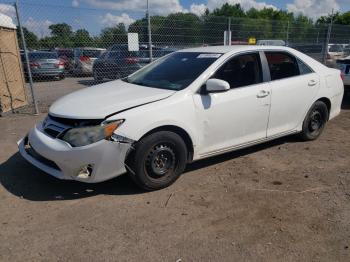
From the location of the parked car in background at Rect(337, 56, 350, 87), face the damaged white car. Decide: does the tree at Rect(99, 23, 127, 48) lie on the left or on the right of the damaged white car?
right

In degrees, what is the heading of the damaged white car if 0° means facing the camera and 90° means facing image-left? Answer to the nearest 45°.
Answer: approximately 45°

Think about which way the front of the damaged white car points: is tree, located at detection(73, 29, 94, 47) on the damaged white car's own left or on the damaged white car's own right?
on the damaged white car's own right

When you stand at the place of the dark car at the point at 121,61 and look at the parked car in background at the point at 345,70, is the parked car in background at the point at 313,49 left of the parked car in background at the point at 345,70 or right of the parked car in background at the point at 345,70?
left

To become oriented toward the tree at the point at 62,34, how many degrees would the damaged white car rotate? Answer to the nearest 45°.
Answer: approximately 90° to its right

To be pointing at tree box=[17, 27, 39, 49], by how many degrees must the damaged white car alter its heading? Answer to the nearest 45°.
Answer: approximately 90° to its right
